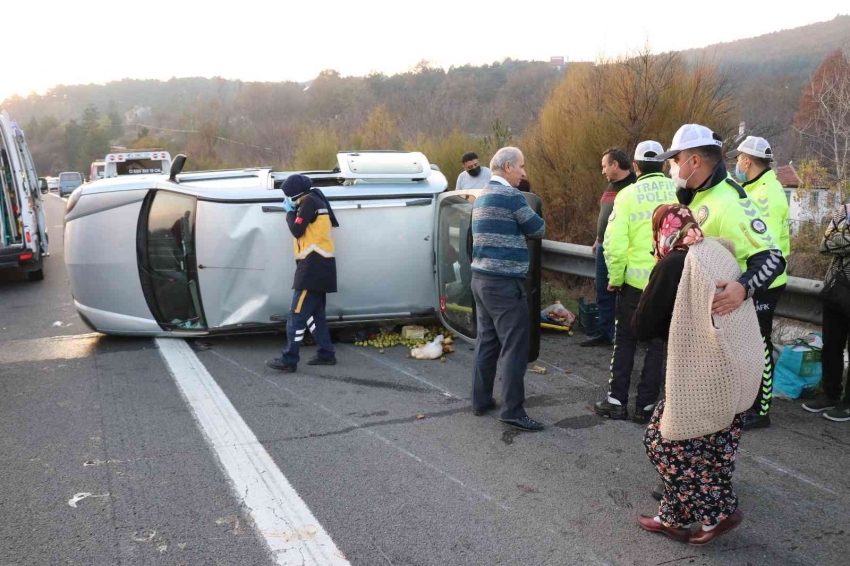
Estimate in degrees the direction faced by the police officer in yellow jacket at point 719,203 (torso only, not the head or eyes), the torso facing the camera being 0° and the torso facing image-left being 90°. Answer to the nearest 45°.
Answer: approximately 90°

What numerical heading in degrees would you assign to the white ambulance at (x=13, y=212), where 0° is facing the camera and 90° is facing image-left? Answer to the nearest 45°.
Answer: approximately 180°

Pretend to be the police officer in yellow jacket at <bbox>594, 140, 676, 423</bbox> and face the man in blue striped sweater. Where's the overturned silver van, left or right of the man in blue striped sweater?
right

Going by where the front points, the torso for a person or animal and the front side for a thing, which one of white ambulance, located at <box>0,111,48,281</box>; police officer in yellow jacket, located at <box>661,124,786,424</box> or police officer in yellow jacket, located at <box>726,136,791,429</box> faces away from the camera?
the white ambulance

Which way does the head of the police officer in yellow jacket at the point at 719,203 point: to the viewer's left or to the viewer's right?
to the viewer's left

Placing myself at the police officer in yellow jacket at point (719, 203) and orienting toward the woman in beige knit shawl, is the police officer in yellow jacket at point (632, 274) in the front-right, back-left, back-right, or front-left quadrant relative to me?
back-right

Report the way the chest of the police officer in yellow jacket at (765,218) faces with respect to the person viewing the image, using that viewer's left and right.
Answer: facing to the left of the viewer

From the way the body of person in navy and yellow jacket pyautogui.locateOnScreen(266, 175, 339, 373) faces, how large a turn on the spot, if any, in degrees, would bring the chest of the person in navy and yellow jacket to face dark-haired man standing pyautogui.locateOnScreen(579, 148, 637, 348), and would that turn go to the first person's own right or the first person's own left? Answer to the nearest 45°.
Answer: approximately 180°
